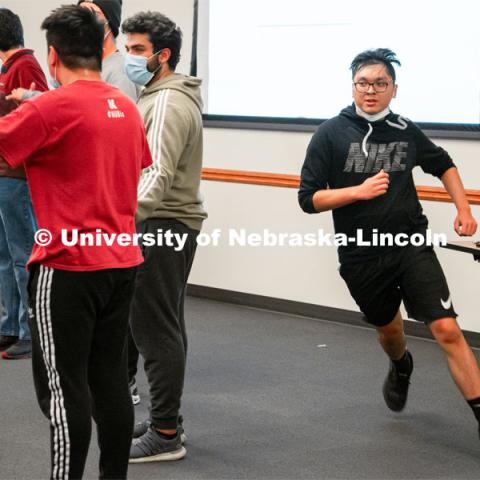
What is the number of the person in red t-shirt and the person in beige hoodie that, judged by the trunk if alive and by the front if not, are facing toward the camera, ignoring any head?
0

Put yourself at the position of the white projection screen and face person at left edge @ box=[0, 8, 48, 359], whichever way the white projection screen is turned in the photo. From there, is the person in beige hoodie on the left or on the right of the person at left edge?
left

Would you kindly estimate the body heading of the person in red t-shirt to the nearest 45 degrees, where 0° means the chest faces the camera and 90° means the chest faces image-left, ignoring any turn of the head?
approximately 135°

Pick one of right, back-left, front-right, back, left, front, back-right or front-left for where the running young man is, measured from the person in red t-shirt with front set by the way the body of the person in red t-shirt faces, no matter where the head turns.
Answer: right

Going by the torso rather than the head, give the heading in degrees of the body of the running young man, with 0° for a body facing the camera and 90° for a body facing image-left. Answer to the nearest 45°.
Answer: approximately 0°

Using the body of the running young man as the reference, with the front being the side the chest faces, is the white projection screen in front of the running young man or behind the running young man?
behind

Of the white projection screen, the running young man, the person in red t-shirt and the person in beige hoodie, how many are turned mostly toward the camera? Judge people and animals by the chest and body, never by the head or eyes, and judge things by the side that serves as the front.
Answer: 2

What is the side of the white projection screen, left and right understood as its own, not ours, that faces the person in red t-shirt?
front

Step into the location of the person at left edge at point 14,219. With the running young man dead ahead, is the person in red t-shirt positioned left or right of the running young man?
right

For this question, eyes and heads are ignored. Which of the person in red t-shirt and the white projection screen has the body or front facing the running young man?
the white projection screen
